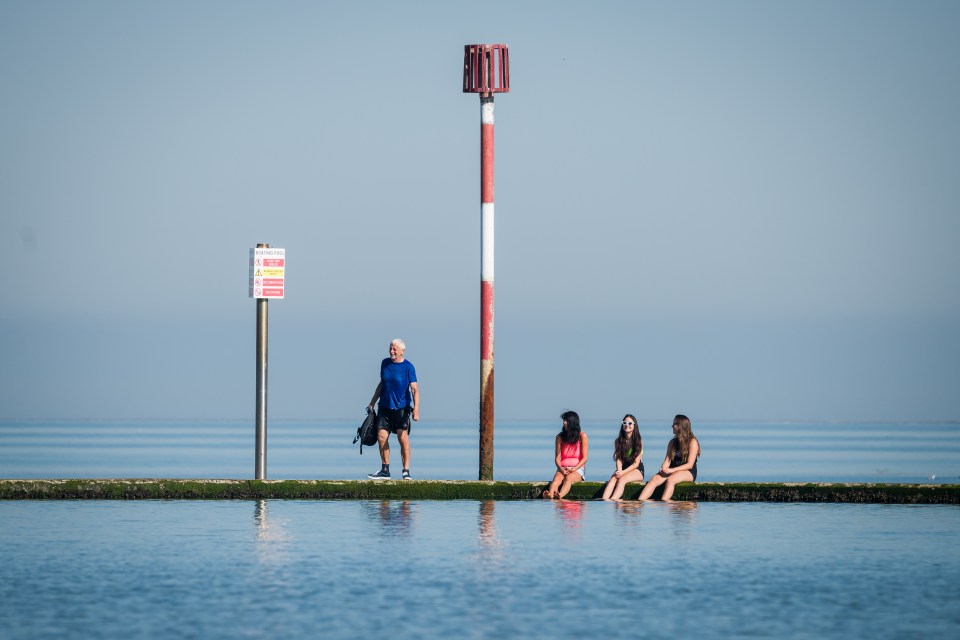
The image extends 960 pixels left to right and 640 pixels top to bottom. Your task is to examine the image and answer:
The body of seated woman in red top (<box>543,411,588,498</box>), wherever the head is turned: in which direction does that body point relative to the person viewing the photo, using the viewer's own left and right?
facing the viewer and to the left of the viewer

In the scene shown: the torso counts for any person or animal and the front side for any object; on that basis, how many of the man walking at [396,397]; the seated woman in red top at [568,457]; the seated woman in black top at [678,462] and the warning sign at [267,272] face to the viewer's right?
0

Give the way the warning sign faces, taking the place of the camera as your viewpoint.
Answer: facing the viewer

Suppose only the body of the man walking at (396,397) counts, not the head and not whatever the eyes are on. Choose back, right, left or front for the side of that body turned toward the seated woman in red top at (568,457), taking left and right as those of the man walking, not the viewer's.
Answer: left

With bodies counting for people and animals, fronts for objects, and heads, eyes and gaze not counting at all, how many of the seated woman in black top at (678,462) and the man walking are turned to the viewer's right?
0

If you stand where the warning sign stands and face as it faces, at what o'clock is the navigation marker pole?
The navigation marker pole is roughly at 9 o'clock from the warning sign.

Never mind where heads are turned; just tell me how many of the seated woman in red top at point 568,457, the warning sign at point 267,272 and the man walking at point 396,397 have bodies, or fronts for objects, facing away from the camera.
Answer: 0

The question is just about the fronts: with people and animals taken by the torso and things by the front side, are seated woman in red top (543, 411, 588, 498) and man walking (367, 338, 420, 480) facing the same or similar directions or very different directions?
same or similar directions

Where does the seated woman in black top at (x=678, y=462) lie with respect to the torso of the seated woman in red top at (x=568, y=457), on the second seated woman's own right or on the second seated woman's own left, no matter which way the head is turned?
on the second seated woman's own left

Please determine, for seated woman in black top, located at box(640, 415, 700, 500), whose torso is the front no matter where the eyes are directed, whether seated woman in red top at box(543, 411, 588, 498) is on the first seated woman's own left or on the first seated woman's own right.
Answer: on the first seated woman's own right

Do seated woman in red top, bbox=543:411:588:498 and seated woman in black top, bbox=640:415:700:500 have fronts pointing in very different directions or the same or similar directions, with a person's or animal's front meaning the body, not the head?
same or similar directions
